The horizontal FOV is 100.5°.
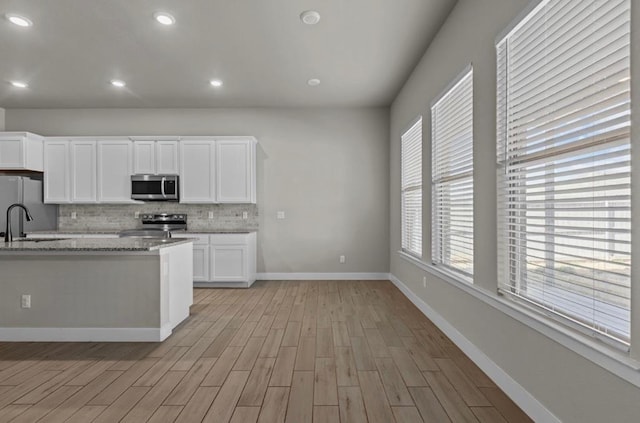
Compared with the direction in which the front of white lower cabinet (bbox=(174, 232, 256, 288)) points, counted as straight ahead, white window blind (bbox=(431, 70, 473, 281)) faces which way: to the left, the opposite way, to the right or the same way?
to the right

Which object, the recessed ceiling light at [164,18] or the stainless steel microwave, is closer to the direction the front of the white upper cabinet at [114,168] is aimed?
the recessed ceiling light

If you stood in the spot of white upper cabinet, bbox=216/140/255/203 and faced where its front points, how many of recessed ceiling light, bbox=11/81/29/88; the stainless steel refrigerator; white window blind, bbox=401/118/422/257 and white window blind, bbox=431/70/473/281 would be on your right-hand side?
2

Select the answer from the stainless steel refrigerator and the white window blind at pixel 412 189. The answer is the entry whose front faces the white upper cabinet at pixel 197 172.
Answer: the white window blind

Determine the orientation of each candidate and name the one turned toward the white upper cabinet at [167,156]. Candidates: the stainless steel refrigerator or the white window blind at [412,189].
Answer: the white window blind

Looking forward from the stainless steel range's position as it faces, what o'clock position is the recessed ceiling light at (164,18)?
The recessed ceiling light is roughly at 12 o'clock from the stainless steel range.

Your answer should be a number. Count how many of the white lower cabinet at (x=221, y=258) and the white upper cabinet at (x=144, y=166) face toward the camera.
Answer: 2

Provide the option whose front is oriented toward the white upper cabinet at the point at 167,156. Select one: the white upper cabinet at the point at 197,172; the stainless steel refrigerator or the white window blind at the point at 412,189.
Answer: the white window blind

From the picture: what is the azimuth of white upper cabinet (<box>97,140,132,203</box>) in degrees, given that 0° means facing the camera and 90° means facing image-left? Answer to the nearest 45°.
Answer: approximately 0°
